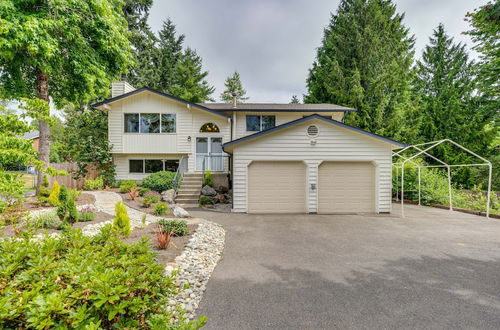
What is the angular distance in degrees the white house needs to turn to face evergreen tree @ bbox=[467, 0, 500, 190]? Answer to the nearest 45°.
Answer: approximately 135° to its left

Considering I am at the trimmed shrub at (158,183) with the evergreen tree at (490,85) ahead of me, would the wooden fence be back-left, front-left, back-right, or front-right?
back-left

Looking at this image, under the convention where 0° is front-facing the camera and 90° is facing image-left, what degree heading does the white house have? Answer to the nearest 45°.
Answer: approximately 0°

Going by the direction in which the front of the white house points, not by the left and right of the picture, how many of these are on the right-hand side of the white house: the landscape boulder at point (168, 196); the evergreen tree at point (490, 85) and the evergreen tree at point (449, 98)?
1

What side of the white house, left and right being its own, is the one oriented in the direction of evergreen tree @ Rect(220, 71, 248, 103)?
back

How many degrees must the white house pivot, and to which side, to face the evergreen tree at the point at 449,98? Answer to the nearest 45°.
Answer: approximately 135° to its left

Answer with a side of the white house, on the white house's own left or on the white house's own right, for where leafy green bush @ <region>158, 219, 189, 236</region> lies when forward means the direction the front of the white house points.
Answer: on the white house's own right

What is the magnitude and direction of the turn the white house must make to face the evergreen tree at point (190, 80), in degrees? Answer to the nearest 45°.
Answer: approximately 135° to its right

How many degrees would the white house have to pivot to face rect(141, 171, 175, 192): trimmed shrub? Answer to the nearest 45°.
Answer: approximately 90° to its right
